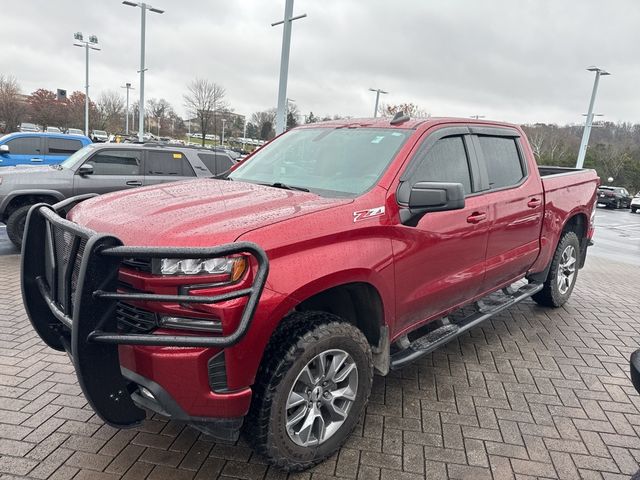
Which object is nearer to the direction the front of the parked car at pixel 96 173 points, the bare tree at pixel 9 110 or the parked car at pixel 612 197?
the bare tree

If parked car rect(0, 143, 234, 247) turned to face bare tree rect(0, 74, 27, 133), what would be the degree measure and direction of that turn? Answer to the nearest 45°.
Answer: approximately 90° to its right

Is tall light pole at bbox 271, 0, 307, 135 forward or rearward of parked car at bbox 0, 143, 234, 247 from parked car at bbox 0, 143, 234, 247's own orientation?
rearward

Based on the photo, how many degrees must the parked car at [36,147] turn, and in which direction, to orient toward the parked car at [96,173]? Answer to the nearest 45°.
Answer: approximately 90° to its left

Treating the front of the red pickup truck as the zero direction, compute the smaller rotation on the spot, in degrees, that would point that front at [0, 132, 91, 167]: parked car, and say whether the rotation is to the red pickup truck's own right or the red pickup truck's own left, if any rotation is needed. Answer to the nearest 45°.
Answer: approximately 90° to the red pickup truck's own right

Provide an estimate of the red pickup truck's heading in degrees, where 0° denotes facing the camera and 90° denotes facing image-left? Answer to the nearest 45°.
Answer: approximately 45°

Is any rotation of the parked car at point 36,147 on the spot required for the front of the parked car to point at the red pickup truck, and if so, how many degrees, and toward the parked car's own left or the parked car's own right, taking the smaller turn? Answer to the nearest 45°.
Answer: approximately 90° to the parked car's own left

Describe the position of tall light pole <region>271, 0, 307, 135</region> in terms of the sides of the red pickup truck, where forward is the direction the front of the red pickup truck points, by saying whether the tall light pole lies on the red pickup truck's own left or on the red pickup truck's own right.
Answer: on the red pickup truck's own right

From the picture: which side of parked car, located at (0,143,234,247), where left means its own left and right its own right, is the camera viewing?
left

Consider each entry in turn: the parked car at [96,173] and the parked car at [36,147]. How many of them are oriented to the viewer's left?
2

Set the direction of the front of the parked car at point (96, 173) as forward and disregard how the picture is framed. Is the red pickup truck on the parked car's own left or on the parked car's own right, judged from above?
on the parked car's own left

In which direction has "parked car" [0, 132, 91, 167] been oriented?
to the viewer's left

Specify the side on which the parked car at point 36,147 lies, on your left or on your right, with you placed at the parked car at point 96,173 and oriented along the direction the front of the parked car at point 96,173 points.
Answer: on your right
